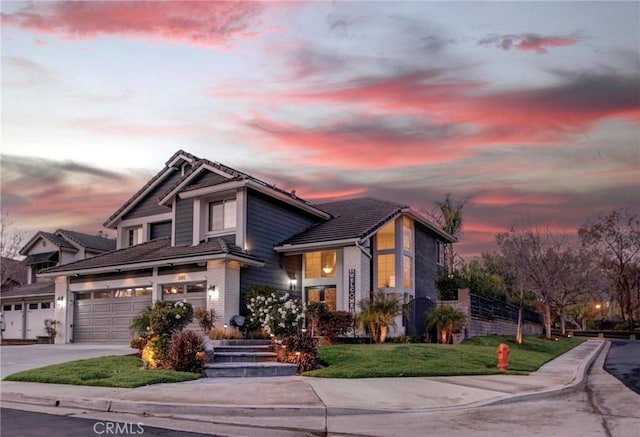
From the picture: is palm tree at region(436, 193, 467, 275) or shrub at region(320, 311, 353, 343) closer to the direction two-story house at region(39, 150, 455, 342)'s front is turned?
the shrub

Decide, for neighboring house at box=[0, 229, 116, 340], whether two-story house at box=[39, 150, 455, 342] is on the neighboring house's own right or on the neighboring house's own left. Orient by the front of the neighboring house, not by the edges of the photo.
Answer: on the neighboring house's own left

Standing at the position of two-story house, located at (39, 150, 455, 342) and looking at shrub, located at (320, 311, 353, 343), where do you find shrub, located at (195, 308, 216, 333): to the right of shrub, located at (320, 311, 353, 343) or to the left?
right

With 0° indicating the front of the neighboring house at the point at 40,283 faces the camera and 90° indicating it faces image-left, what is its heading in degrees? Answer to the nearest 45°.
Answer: approximately 45°

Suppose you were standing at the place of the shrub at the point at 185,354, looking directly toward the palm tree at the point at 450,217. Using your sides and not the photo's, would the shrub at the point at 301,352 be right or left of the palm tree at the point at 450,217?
right

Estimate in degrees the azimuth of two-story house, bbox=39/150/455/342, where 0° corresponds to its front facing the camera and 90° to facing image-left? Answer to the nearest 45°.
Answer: approximately 45°

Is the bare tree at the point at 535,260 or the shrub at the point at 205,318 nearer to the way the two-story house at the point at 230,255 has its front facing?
the shrub

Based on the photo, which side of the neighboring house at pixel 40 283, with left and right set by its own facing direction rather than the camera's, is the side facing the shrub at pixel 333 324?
left

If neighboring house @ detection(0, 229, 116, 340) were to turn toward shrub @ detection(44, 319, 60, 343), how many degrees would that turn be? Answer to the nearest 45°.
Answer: approximately 45° to its left

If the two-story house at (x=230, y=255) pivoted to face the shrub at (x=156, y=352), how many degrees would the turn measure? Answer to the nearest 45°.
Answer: approximately 45° to its left
